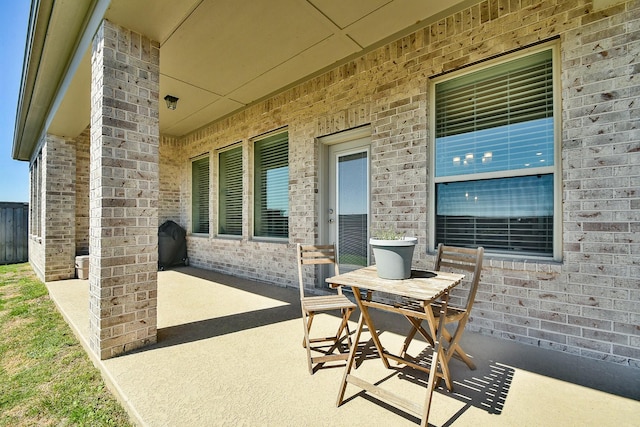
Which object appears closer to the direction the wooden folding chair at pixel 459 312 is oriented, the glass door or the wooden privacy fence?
the wooden privacy fence

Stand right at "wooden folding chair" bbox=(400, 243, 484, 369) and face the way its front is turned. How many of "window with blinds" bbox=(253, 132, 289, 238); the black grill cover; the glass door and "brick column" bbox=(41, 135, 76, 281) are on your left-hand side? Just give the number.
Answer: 0

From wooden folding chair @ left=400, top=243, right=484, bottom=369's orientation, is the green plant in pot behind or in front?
in front

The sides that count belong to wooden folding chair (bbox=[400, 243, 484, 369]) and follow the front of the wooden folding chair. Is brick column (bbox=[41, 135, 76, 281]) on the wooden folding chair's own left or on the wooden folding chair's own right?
on the wooden folding chair's own right

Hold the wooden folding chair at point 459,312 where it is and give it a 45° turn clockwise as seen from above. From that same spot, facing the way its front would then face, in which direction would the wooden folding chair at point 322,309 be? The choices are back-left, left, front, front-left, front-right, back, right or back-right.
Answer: front

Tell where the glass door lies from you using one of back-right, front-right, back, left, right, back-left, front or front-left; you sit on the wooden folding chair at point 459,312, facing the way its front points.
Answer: right

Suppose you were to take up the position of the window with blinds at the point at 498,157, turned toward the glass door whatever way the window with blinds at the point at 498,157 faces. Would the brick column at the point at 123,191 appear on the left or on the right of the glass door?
left

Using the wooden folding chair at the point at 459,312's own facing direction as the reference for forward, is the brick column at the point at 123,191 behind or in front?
in front

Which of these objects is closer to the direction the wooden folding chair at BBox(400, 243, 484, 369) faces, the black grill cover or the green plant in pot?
the green plant in pot

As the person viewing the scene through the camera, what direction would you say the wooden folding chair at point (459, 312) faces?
facing the viewer and to the left of the viewer

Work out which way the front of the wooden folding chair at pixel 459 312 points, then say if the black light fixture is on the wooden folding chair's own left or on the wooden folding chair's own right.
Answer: on the wooden folding chair's own right

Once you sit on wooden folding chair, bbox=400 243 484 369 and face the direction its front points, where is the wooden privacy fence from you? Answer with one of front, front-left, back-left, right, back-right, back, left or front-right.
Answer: front-right

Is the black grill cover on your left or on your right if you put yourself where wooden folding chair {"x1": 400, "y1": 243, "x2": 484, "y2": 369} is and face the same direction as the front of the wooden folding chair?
on your right
